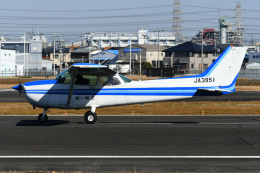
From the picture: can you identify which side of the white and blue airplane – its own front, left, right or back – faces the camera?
left
